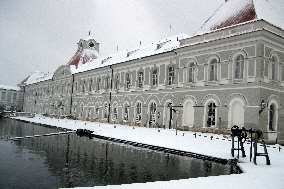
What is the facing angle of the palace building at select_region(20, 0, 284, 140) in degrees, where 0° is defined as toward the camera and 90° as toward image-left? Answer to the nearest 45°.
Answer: approximately 45°
